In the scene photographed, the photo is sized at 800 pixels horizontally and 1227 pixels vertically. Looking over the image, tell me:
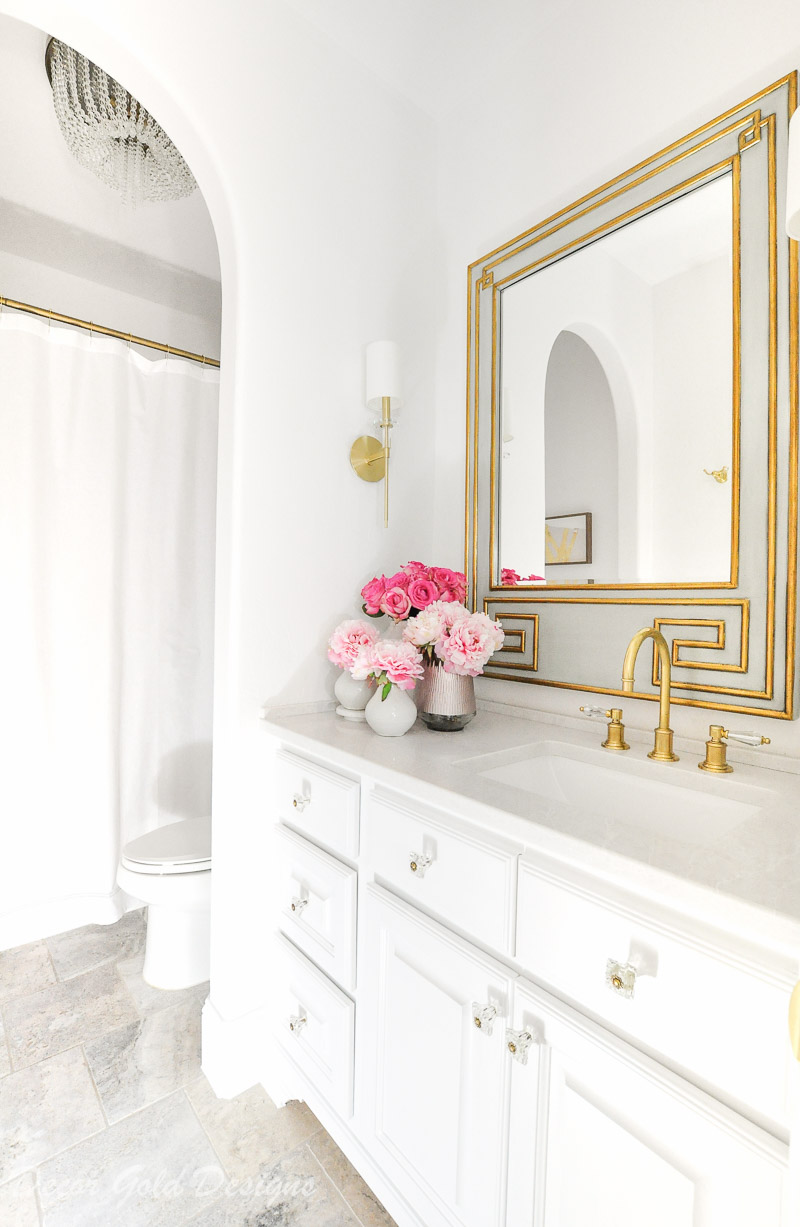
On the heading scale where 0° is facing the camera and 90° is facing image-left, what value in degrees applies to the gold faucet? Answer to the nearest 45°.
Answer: approximately 45°

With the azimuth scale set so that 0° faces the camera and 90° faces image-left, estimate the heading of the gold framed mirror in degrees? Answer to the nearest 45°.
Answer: approximately 45°

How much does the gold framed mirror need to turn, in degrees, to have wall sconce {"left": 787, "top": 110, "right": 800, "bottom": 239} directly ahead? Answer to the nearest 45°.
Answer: approximately 45° to its left

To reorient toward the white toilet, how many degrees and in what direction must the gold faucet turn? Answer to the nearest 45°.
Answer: approximately 45° to its right
